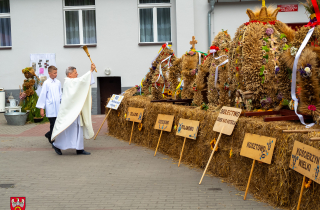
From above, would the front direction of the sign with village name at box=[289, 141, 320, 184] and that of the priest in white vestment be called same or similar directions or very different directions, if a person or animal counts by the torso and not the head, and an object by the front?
very different directions

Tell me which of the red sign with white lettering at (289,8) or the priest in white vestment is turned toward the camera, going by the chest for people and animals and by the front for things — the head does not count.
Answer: the red sign with white lettering

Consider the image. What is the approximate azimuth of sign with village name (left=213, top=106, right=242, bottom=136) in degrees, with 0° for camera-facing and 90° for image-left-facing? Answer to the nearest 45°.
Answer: approximately 45°

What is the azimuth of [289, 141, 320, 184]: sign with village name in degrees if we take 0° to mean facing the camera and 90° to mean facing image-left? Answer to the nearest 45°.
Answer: approximately 45°

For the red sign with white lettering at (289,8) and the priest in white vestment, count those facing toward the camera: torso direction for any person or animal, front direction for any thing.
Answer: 1

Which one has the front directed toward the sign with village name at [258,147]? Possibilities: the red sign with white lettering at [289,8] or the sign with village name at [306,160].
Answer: the red sign with white lettering at [289,8]

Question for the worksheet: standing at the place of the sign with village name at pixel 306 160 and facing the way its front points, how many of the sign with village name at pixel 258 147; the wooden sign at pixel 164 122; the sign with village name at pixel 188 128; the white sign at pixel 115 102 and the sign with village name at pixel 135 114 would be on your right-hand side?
5

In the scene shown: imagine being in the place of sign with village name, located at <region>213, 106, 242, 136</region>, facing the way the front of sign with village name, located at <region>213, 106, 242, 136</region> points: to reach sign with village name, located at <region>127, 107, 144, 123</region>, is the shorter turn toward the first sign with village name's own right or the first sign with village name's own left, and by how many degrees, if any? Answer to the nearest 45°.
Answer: approximately 90° to the first sign with village name's own right

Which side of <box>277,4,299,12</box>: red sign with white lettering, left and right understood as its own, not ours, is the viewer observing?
front

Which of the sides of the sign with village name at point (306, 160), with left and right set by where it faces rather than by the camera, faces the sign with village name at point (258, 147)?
right

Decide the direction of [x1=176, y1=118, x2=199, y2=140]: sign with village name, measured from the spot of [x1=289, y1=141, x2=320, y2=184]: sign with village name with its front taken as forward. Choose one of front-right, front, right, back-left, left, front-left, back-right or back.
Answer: right

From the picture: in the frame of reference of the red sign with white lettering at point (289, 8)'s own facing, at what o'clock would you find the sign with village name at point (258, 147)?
the sign with village name at point (258, 147) is roughly at 12 o'clock from the red sign with white lettering at point (289, 8).

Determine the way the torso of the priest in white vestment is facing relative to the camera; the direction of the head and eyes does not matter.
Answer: to the viewer's right

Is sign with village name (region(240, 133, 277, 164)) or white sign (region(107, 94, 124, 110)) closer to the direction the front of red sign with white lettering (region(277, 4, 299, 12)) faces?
the sign with village name

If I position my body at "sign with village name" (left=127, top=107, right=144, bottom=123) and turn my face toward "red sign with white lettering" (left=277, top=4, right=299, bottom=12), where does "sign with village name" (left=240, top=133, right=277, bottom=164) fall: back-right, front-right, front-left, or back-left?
back-right
